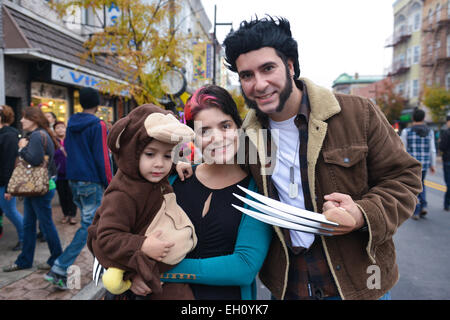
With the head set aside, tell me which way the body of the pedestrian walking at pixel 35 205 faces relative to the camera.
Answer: to the viewer's left

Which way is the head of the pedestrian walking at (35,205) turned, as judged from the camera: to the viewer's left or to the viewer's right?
to the viewer's left

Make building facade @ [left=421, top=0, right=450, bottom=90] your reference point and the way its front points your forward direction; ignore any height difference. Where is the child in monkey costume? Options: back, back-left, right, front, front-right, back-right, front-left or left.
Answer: front-left

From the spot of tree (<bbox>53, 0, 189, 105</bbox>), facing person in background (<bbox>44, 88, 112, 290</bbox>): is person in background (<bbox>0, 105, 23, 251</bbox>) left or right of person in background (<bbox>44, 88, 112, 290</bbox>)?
right

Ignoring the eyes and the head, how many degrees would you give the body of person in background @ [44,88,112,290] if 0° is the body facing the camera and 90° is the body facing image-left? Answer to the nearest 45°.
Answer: approximately 225°

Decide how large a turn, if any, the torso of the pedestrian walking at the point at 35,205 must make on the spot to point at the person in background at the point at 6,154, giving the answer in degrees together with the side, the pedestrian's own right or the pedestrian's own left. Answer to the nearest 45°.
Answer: approximately 90° to the pedestrian's own right

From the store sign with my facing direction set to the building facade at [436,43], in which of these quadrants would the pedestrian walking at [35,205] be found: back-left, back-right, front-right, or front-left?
back-right

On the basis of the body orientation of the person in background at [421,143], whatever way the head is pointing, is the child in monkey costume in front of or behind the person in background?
behind

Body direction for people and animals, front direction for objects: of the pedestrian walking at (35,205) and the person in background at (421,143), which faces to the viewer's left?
the pedestrian walking

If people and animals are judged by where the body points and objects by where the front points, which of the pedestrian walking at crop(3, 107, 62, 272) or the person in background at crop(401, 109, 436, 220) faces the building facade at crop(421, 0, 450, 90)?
the person in background

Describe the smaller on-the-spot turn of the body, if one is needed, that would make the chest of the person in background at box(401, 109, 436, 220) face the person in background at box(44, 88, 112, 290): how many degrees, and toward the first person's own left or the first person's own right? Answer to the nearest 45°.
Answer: approximately 135° to the first person's own left
